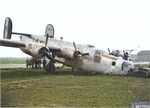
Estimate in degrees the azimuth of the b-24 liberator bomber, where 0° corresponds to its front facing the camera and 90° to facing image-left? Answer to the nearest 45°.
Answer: approximately 315°
